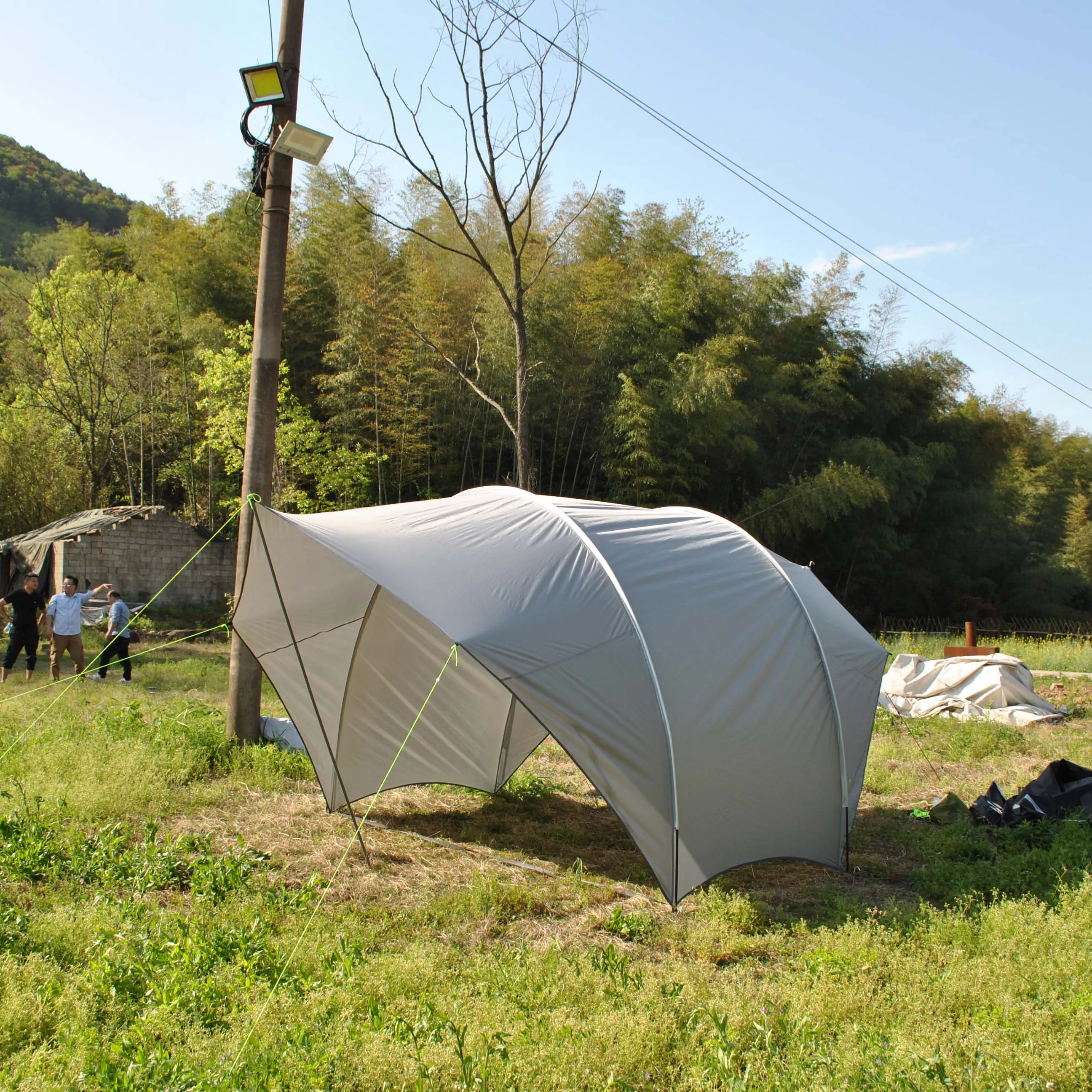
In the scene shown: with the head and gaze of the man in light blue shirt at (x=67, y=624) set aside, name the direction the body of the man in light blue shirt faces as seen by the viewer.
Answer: toward the camera

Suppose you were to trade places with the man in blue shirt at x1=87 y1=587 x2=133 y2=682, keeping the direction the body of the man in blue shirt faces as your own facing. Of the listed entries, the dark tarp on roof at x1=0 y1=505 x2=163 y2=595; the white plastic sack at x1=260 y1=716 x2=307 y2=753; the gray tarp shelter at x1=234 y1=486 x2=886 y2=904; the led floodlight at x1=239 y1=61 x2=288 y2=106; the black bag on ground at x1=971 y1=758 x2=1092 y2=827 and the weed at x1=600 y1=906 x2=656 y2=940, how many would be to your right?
1

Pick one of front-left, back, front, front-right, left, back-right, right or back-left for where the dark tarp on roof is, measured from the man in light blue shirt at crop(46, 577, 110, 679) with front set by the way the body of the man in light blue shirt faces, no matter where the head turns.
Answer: back

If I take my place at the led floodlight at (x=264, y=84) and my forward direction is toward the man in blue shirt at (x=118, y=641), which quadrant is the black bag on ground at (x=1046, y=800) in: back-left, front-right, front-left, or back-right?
back-right

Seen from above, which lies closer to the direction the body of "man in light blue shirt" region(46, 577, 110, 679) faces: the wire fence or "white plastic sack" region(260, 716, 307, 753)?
the white plastic sack

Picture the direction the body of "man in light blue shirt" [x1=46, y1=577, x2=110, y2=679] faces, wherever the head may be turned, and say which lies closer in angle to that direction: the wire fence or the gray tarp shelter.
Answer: the gray tarp shelter

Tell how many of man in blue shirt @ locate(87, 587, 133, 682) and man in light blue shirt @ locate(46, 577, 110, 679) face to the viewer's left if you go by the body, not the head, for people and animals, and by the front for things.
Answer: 1

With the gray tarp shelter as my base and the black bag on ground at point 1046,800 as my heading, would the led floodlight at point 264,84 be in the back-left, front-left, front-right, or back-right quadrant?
back-left

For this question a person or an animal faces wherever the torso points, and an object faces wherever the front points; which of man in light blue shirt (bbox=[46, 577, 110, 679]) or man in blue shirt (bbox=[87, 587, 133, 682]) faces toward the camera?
the man in light blue shirt

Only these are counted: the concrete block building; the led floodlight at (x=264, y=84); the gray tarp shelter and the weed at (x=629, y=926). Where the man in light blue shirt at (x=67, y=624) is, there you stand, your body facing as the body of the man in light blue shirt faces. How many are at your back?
1

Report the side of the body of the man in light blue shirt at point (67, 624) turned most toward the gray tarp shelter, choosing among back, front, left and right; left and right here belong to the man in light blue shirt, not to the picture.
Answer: front

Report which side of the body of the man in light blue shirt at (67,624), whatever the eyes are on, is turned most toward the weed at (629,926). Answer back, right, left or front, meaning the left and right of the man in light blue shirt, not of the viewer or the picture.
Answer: front

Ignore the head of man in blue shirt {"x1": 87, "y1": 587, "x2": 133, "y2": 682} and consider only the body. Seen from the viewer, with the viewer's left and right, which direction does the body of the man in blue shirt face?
facing to the left of the viewer
